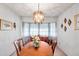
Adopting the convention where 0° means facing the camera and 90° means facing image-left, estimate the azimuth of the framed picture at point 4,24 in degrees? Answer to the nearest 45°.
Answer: approximately 315°

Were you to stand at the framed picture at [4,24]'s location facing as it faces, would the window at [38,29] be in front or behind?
in front

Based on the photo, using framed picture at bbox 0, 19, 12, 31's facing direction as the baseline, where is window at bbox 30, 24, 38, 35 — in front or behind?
in front
